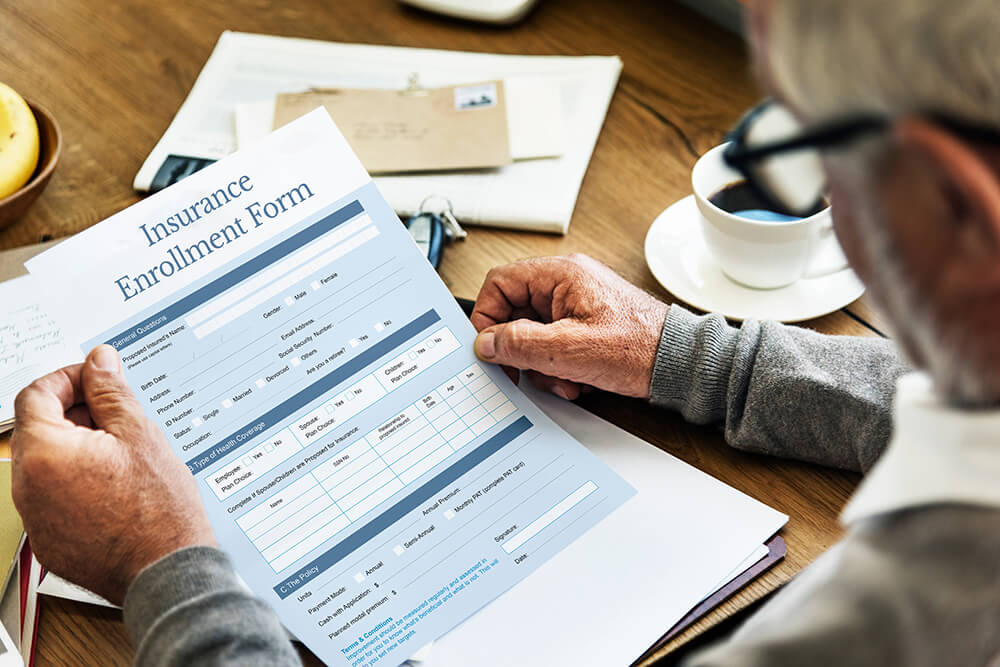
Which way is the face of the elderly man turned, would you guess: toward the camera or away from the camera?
away from the camera

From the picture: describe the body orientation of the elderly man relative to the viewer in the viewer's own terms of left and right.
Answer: facing away from the viewer and to the left of the viewer

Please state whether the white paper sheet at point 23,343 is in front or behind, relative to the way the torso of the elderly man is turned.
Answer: in front

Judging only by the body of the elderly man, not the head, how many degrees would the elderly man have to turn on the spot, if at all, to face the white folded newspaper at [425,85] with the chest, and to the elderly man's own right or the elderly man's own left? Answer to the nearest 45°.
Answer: approximately 45° to the elderly man's own right
